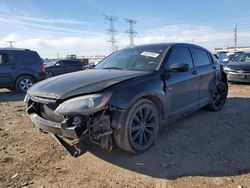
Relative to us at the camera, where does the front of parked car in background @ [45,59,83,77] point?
facing the viewer and to the left of the viewer

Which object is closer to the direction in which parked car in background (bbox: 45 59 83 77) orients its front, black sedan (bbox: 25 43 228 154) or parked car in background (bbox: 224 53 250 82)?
the black sedan

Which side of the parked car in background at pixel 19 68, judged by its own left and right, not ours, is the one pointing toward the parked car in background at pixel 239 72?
back

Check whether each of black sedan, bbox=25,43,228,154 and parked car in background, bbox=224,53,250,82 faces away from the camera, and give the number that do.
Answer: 0

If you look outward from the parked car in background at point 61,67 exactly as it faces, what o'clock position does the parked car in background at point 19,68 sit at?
the parked car in background at point 19,68 is roughly at 11 o'clock from the parked car in background at point 61,67.

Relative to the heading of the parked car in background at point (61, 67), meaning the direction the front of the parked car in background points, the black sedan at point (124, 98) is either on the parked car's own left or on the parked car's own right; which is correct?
on the parked car's own left

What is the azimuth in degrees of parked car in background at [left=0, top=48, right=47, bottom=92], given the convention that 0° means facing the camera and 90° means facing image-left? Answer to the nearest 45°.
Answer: approximately 90°

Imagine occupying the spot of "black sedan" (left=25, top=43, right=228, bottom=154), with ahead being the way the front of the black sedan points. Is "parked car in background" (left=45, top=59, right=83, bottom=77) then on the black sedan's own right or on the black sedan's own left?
on the black sedan's own right

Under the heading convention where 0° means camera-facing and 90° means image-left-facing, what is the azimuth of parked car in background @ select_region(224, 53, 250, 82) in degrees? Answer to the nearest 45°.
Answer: approximately 45°

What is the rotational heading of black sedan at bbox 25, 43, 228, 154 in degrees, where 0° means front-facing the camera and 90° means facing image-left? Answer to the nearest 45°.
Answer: approximately 45°

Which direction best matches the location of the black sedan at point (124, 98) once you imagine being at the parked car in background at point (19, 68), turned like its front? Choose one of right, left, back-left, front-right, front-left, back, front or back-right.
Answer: left

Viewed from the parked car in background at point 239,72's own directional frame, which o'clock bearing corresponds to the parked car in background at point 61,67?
the parked car in background at point 61,67 is roughly at 2 o'clock from the parked car in background at point 239,72.
